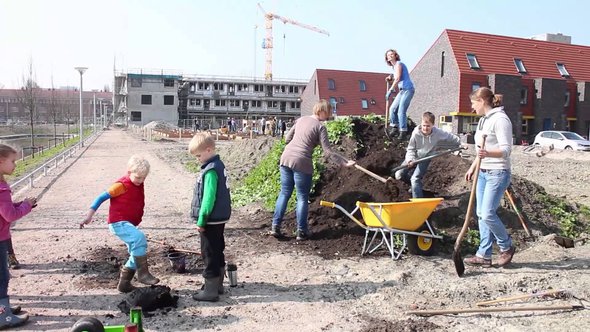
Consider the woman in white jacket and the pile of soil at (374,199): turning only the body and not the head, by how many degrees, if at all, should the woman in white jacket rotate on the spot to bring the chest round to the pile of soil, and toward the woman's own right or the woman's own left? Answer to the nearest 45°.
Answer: approximately 45° to the woman's own right

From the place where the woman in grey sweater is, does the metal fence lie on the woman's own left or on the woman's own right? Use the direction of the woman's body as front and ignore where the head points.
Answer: on the woman's own left

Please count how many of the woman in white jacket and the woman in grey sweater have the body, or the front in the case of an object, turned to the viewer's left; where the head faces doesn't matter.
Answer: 1

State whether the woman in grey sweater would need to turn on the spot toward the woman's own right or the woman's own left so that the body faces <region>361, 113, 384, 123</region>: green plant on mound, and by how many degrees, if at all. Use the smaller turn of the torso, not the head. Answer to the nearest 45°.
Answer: approximately 45° to the woman's own left

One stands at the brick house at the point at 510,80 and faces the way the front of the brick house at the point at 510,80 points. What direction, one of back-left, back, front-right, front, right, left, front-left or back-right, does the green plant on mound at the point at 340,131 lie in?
front-right

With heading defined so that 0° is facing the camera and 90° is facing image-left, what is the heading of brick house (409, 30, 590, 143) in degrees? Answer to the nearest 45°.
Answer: approximately 315°

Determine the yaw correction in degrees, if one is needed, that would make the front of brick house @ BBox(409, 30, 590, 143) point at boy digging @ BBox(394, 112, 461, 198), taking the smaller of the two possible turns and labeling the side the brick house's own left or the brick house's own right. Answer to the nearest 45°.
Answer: approximately 45° to the brick house's own right

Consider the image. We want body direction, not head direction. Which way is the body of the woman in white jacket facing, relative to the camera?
to the viewer's left

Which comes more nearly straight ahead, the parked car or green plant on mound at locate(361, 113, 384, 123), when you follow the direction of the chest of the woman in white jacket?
the green plant on mound

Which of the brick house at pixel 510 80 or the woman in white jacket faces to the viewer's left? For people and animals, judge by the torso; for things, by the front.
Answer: the woman in white jacket

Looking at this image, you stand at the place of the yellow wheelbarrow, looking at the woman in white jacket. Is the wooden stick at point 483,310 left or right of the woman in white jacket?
right

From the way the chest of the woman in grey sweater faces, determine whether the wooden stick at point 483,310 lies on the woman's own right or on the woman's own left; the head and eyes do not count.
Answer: on the woman's own right

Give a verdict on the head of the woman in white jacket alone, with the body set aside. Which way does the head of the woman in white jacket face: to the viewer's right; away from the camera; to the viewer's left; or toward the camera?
to the viewer's left

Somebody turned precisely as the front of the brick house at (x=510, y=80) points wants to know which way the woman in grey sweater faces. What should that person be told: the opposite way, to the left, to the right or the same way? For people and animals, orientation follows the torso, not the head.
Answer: to the left
